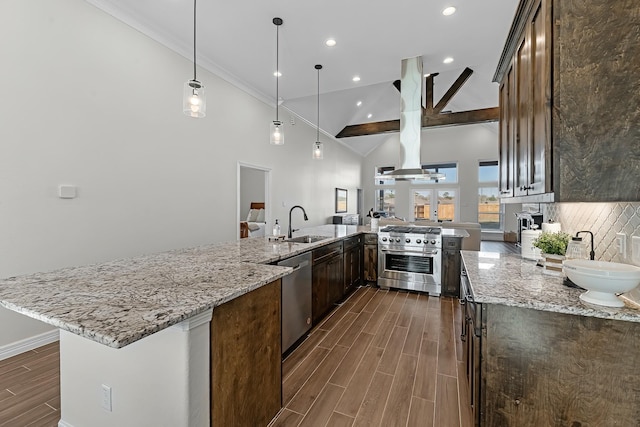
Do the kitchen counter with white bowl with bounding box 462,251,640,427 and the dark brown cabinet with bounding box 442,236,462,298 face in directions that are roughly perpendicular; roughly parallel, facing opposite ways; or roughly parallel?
roughly perpendicular

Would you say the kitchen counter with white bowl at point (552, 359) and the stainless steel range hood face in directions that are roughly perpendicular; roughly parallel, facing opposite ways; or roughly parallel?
roughly perpendicular

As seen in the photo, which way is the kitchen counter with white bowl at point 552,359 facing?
to the viewer's left

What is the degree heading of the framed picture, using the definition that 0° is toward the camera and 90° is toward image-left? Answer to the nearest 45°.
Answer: approximately 315°

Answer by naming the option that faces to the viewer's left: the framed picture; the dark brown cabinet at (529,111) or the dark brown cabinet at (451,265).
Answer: the dark brown cabinet at (529,111)

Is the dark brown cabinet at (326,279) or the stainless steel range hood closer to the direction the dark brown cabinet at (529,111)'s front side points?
the dark brown cabinet

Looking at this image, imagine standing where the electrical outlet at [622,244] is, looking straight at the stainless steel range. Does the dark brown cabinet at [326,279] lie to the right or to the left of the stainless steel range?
left
